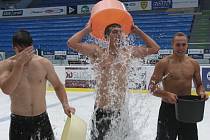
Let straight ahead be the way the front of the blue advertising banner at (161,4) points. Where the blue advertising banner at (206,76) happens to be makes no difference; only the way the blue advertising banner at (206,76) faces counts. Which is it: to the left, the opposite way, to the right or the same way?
the same way

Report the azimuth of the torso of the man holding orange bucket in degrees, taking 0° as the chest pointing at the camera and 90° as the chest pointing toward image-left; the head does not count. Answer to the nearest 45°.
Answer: approximately 0°

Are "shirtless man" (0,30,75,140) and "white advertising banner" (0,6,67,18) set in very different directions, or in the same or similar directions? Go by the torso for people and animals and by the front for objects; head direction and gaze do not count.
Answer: same or similar directions

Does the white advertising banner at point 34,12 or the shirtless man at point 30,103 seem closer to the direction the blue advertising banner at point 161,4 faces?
the shirtless man

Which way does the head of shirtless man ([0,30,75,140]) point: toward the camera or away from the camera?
toward the camera

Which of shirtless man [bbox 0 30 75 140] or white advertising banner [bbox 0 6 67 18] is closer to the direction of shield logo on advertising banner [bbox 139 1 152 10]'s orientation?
the shirtless man

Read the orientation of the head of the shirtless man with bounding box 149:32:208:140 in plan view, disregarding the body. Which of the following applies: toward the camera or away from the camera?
toward the camera

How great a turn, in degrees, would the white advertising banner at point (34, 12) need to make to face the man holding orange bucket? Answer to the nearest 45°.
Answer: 0° — it already faces them

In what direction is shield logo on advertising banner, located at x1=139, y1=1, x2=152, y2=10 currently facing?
toward the camera

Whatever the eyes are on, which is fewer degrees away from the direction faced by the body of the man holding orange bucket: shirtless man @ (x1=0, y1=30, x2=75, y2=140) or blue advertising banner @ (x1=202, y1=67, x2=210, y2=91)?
the shirtless man

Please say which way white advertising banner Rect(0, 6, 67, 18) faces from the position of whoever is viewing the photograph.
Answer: facing the viewer

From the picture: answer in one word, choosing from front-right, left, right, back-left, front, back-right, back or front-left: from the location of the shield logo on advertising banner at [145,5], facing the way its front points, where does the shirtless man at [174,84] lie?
front

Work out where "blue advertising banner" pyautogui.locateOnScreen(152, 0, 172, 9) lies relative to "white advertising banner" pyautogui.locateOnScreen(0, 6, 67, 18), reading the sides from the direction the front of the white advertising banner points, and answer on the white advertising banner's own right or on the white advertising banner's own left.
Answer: on the white advertising banner's own left

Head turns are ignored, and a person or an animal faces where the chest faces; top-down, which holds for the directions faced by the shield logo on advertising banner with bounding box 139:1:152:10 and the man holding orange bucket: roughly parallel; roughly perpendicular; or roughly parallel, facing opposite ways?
roughly parallel

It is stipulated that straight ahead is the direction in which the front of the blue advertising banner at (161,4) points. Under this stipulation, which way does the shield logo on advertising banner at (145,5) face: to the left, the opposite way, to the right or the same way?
the same way

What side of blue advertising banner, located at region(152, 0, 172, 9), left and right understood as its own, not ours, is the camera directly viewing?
front

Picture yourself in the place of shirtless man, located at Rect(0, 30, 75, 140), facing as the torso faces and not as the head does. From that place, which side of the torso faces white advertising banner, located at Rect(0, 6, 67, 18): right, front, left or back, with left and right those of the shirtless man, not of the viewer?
back
